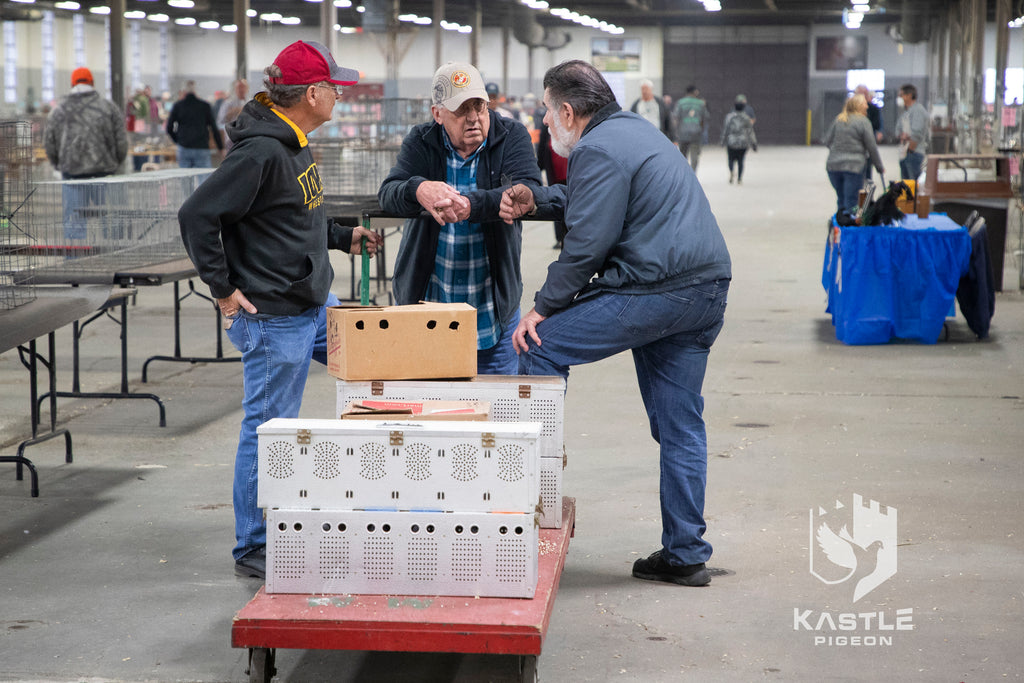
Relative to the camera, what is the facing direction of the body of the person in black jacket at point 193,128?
away from the camera

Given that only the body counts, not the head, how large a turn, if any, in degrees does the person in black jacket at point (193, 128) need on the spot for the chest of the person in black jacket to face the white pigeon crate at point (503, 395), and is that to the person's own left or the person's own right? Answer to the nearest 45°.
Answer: approximately 180°

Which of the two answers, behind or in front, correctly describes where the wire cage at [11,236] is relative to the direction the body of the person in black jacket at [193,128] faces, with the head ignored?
behind

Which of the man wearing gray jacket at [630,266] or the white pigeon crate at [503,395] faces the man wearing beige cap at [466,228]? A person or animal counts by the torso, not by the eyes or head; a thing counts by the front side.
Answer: the man wearing gray jacket

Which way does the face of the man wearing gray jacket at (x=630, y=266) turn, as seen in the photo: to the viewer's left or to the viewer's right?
to the viewer's left

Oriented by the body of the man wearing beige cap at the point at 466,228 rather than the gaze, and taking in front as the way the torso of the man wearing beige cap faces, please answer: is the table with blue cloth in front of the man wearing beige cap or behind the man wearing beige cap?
behind

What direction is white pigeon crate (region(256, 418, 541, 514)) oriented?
toward the camera

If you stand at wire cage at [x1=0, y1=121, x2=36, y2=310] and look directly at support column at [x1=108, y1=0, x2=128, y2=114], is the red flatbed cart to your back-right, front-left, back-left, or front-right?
back-right

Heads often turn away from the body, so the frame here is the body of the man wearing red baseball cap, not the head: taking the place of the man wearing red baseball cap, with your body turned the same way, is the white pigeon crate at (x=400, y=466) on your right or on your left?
on your right

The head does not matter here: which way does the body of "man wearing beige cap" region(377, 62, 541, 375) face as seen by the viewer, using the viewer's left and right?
facing the viewer

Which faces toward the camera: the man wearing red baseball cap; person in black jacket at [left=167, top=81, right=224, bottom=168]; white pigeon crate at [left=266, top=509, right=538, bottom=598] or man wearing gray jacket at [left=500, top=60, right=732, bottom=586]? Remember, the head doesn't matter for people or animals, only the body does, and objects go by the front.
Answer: the white pigeon crate

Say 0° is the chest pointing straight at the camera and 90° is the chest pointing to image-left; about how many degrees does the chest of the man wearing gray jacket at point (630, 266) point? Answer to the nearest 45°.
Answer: approximately 135°

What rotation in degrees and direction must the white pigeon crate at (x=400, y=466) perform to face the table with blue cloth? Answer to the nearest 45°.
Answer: approximately 135° to its left

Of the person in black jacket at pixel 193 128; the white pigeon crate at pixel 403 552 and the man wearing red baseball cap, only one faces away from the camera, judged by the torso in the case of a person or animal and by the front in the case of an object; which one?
the person in black jacket

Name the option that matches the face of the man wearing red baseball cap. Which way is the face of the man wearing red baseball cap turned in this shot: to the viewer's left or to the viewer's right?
to the viewer's right
